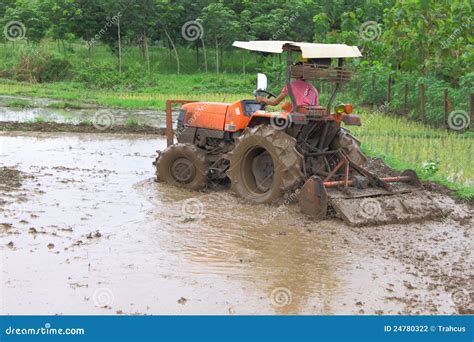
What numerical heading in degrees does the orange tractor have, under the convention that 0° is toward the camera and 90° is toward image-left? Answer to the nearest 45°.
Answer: approximately 135°

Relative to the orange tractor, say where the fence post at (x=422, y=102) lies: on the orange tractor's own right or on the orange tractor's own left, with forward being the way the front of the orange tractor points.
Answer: on the orange tractor's own right

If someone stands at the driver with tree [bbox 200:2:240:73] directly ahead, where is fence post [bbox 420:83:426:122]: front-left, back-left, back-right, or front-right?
front-right

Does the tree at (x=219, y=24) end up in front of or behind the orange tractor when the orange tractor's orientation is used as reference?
in front
